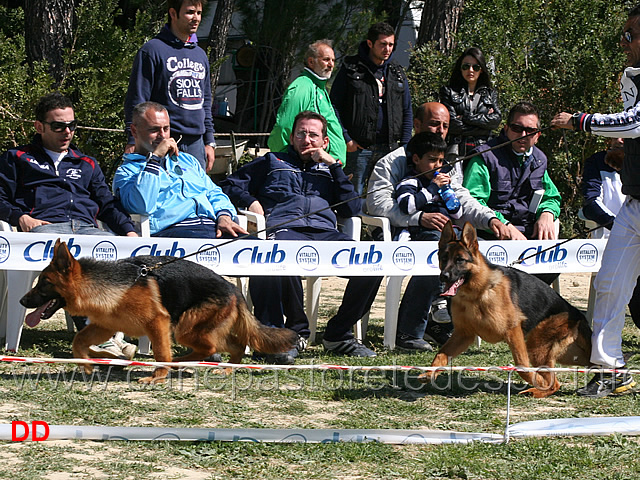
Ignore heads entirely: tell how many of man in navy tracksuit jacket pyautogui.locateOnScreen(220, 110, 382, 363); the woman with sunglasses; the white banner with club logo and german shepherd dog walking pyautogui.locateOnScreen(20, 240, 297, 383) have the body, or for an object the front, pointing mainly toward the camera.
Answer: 3

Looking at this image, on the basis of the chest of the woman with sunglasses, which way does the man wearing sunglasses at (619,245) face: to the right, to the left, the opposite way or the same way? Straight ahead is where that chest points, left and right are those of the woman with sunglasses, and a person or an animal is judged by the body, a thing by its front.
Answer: to the right

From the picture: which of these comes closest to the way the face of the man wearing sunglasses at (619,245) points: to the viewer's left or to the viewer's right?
to the viewer's left

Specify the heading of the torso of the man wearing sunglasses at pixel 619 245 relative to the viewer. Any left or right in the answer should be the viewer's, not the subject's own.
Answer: facing to the left of the viewer

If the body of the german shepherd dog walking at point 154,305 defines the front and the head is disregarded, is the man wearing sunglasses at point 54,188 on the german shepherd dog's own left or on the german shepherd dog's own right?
on the german shepherd dog's own right

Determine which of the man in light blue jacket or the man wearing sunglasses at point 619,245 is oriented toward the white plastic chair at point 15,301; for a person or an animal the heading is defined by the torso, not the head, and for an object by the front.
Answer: the man wearing sunglasses

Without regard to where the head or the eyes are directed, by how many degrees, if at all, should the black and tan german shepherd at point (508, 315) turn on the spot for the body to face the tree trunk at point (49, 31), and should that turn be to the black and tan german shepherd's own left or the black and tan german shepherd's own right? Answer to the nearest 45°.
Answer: approximately 90° to the black and tan german shepherd's own right

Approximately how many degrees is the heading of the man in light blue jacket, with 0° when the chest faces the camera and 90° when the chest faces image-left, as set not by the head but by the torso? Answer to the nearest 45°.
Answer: approximately 315°

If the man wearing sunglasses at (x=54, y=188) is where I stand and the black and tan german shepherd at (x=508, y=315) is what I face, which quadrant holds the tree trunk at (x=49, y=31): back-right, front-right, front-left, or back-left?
back-left

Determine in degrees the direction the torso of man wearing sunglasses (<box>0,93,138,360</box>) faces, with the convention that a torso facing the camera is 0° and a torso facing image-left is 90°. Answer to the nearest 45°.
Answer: approximately 315°

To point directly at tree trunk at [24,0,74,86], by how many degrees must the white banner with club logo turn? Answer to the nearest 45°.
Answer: approximately 135° to its right

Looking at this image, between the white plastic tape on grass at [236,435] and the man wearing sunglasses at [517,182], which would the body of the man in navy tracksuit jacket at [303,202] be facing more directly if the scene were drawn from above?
the white plastic tape on grass
